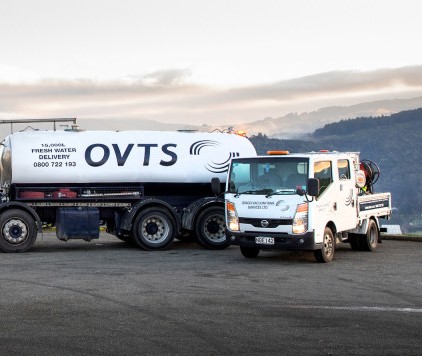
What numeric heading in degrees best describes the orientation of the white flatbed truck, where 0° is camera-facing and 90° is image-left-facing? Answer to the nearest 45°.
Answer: approximately 45°

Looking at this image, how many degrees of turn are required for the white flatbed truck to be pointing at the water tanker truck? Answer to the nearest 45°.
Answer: approximately 90° to its right
